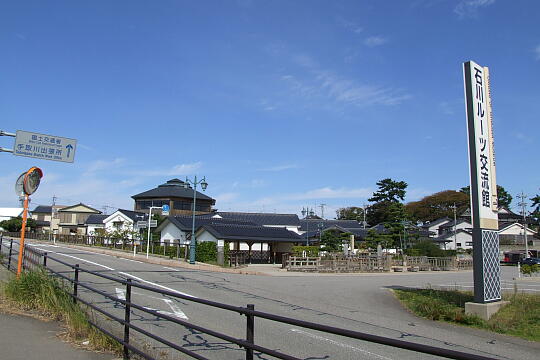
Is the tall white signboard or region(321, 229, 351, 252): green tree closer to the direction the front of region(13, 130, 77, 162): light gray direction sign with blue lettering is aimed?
the tall white signboard

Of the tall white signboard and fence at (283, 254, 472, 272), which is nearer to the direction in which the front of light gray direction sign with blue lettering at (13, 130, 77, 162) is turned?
the tall white signboard

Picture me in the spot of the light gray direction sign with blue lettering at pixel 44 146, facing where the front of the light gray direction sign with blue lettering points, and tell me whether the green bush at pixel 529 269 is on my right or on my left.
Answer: on my left

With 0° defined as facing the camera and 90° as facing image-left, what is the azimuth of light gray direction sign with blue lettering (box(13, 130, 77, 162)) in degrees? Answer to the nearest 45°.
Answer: approximately 0°

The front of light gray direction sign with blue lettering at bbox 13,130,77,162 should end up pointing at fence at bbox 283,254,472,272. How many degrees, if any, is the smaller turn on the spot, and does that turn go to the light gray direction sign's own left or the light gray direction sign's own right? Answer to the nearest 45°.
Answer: approximately 135° to the light gray direction sign's own left

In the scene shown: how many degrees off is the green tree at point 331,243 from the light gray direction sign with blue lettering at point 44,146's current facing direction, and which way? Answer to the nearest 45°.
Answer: approximately 135° to its left

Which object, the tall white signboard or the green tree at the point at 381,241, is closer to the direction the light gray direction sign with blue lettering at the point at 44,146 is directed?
the tall white signboard

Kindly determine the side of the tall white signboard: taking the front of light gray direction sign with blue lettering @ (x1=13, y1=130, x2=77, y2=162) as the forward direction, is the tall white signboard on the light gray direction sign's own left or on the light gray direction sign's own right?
on the light gray direction sign's own left

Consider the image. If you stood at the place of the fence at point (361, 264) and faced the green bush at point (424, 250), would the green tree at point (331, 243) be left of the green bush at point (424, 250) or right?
left

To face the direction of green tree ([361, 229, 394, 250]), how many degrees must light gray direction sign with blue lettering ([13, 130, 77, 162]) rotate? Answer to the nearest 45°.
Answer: approximately 135° to its left

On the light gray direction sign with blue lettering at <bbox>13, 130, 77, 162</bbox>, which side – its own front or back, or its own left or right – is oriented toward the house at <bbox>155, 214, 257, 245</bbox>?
back
